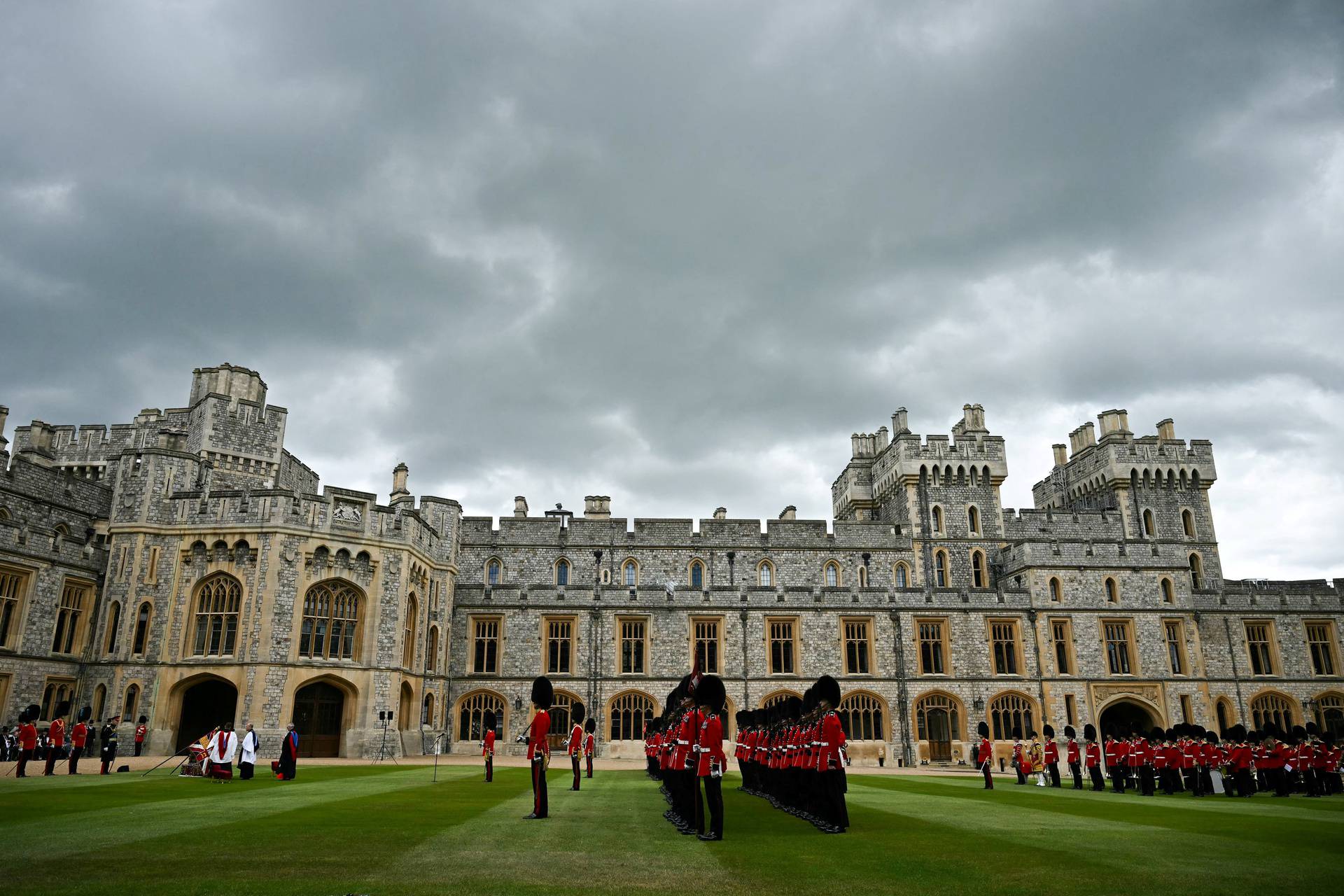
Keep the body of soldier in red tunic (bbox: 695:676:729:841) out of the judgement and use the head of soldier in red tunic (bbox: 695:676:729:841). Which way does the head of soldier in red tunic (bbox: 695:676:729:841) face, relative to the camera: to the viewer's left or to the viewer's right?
to the viewer's left

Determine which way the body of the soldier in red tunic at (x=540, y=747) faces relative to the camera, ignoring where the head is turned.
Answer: to the viewer's left

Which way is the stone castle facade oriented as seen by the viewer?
toward the camera

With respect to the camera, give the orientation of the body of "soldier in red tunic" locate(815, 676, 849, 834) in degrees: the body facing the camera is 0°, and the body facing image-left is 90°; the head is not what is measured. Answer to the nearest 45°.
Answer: approximately 90°

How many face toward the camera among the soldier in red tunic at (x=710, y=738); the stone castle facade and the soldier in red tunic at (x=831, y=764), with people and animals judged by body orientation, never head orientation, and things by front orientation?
1

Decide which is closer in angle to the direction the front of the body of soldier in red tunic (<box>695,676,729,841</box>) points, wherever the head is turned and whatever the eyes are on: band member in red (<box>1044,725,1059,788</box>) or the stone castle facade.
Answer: the stone castle facade

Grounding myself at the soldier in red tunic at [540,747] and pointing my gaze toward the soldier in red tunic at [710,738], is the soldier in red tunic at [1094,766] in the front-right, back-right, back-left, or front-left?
front-left

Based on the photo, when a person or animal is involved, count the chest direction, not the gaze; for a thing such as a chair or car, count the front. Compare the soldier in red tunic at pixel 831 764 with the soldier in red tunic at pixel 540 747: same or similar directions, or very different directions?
same or similar directions

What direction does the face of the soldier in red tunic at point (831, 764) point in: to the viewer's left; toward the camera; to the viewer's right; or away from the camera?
to the viewer's left

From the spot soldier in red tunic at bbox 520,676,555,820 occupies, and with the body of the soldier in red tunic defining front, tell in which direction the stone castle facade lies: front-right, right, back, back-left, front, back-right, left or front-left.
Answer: right

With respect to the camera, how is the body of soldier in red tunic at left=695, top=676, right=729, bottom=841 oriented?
to the viewer's left

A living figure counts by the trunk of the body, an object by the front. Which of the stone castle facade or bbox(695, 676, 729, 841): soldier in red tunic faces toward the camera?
the stone castle facade

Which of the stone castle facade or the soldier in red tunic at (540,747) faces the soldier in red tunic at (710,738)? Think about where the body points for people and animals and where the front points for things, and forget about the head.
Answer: the stone castle facade
